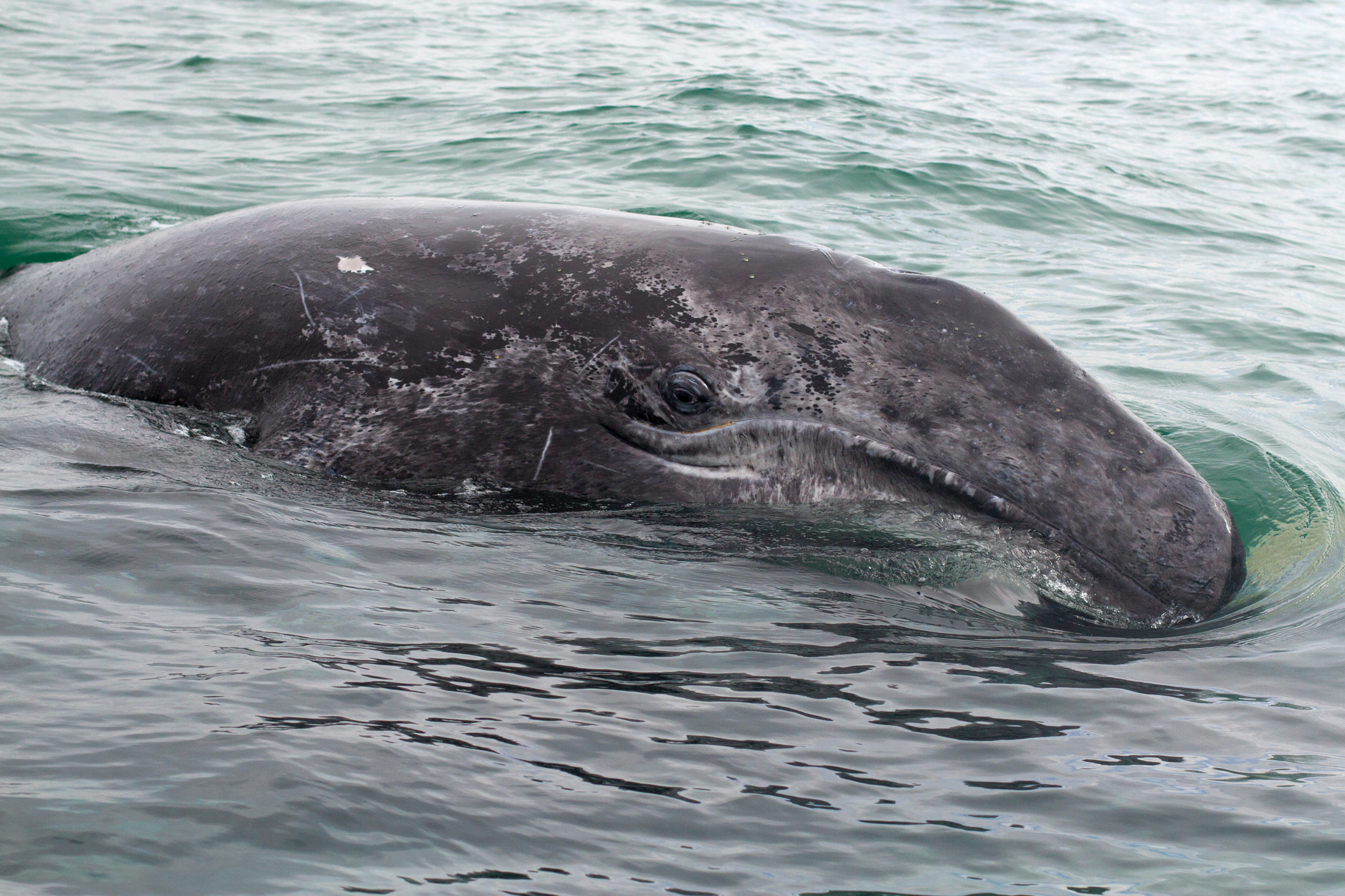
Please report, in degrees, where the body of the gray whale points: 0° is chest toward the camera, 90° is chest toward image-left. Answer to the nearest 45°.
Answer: approximately 270°
